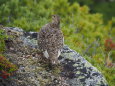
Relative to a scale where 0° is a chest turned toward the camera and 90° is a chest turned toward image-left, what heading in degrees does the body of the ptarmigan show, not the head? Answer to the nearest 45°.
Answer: approximately 180°
